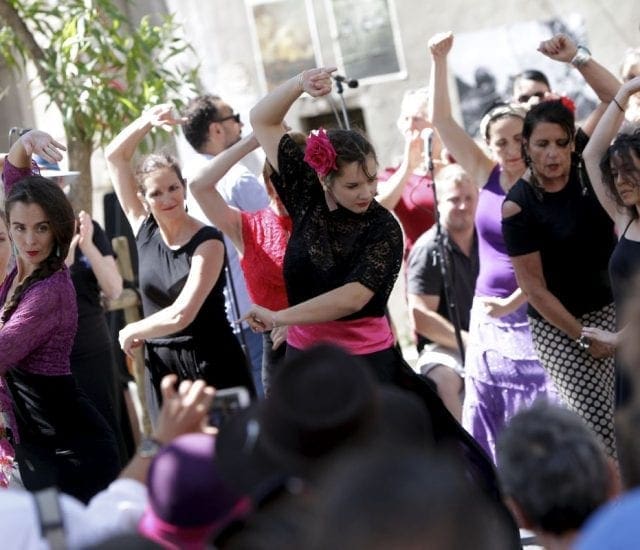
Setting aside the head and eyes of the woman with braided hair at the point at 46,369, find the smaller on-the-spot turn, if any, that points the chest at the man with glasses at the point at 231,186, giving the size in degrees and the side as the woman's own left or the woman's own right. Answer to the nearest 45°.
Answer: approximately 180°

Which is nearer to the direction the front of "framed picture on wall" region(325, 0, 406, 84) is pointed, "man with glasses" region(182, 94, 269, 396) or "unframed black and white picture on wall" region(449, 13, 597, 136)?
the man with glasses

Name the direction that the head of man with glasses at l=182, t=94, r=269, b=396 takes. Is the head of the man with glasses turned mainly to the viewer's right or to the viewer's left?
to the viewer's right

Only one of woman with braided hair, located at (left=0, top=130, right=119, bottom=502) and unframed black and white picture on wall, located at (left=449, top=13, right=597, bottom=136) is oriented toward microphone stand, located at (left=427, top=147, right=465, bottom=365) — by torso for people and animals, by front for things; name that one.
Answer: the unframed black and white picture on wall

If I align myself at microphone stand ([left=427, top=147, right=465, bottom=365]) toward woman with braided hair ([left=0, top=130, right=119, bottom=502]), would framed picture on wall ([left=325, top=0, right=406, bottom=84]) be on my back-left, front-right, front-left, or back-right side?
back-right
